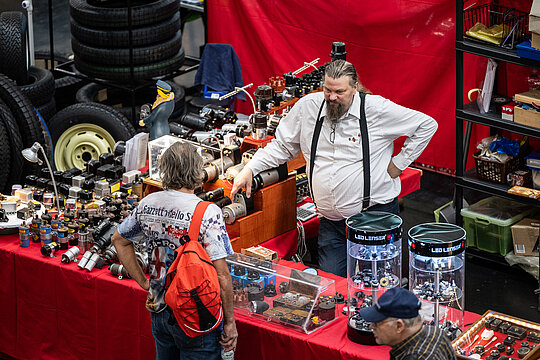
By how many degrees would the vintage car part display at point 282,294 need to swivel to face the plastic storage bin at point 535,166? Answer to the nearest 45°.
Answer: approximately 180°

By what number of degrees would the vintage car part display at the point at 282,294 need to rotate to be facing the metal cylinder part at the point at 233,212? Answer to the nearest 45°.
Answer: approximately 135° to its right

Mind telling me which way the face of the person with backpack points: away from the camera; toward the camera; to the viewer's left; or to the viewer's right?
away from the camera

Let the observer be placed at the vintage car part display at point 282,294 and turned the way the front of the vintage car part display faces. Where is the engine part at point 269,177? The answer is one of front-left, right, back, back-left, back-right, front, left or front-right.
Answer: back-right

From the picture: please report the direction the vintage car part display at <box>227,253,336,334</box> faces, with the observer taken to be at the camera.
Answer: facing the viewer and to the left of the viewer

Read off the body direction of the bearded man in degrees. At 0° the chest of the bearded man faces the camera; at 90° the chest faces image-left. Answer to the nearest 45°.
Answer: approximately 45°

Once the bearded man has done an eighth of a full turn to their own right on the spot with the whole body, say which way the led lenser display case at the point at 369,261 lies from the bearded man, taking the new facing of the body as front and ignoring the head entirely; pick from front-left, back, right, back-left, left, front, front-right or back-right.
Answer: left

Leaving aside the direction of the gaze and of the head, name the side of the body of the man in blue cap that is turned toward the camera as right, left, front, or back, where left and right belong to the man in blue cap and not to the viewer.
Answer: left

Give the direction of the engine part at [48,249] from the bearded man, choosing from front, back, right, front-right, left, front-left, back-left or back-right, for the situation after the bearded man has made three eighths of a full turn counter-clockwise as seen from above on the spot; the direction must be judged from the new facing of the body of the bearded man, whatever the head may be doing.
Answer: back

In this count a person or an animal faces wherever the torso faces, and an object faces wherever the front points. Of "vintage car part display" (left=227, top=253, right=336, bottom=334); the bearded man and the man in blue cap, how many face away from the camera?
0

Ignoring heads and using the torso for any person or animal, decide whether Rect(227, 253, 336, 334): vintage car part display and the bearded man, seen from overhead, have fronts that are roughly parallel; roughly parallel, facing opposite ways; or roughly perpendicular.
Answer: roughly parallel

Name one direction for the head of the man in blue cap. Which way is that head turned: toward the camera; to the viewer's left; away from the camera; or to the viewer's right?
to the viewer's left
